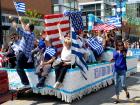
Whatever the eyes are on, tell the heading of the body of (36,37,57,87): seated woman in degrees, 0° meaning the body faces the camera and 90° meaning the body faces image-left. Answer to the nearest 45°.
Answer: approximately 45°

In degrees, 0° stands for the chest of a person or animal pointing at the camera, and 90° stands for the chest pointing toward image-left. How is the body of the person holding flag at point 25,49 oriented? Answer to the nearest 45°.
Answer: approximately 90°

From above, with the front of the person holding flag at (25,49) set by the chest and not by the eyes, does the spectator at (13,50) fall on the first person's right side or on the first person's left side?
on the first person's right side

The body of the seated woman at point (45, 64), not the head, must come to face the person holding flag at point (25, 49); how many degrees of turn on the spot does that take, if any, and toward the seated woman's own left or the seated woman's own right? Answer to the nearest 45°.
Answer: approximately 45° to the seated woman's own right

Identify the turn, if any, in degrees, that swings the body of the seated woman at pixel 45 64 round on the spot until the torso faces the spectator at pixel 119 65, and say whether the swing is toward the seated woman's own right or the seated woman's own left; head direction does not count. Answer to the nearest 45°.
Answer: approximately 135° to the seated woman's own left

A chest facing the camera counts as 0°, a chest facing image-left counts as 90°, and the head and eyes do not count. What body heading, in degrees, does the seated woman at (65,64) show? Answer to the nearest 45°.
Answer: approximately 45°

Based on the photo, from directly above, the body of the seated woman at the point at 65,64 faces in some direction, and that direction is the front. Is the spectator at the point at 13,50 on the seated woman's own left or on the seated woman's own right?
on the seated woman's own right

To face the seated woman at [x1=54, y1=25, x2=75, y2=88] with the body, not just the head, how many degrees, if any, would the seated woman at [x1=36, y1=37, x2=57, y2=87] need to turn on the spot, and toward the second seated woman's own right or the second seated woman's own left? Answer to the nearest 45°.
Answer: approximately 135° to the second seated woman's own left
